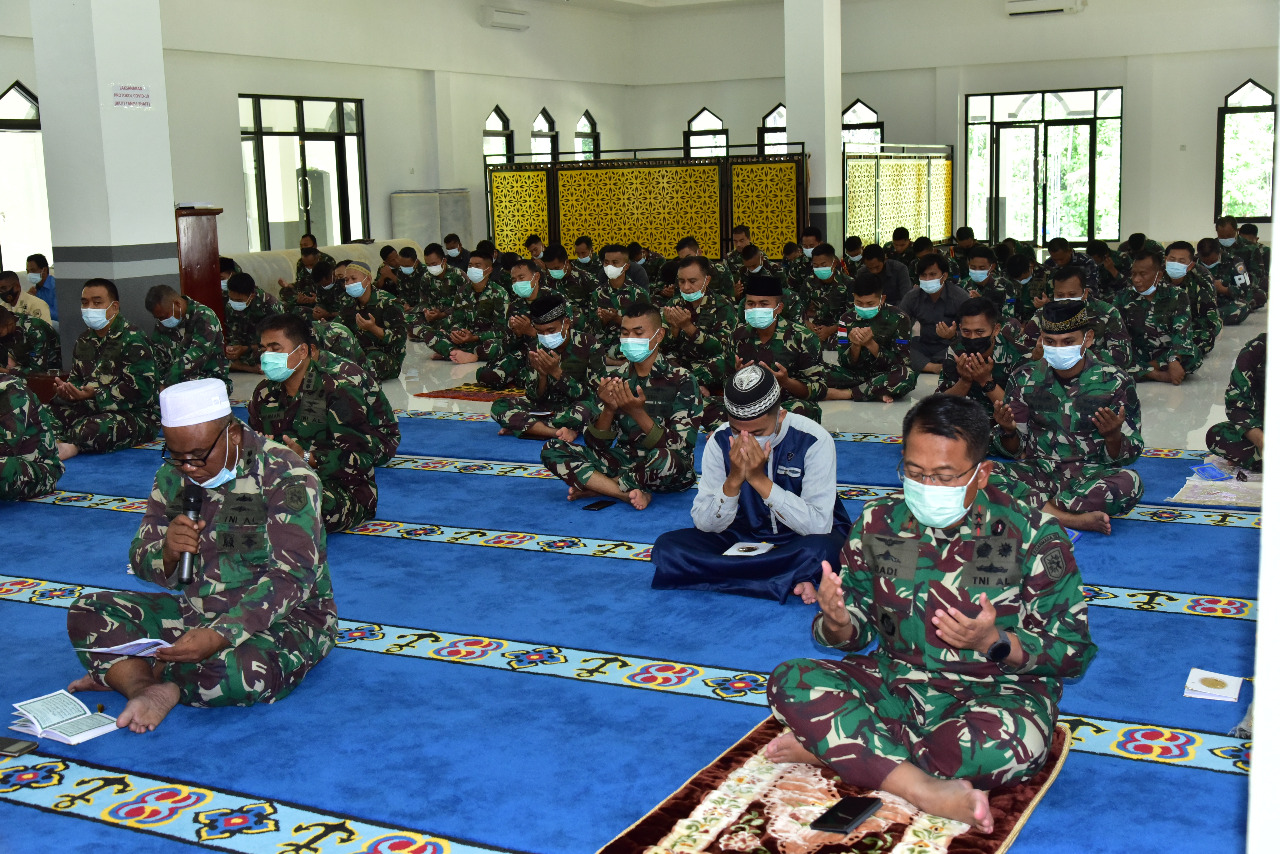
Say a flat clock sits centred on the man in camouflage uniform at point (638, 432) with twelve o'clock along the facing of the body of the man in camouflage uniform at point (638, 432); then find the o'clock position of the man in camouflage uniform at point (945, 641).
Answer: the man in camouflage uniform at point (945, 641) is roughly at 10 o'clock from the man in camouflage uniform at point (638, 432).

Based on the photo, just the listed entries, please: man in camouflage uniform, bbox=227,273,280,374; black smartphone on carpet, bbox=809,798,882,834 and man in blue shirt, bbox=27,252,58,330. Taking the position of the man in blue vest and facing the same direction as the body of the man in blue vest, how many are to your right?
2

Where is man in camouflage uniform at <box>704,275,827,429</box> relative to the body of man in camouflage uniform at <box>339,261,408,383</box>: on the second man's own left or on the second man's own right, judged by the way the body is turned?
on the second man's own left

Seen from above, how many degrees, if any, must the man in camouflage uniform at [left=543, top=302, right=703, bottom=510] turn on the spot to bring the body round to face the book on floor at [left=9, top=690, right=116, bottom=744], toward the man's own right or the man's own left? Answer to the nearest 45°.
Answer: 0° — they already face it

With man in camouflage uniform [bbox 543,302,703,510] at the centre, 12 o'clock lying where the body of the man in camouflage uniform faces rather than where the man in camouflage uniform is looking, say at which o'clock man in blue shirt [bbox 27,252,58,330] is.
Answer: The man in blue shirt is roughly at 3 o'clock from the man in camouflage uniform.

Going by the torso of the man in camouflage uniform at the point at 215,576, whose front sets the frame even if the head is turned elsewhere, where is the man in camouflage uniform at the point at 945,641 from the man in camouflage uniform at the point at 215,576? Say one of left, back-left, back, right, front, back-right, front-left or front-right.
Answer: left

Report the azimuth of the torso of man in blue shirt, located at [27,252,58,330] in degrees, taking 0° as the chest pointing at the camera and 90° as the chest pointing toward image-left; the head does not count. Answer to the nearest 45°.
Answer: approximately 45°

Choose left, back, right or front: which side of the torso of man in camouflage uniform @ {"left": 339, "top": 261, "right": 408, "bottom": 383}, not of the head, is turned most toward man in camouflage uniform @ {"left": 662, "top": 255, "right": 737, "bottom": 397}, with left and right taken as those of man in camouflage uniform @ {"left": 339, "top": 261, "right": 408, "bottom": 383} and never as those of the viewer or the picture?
left

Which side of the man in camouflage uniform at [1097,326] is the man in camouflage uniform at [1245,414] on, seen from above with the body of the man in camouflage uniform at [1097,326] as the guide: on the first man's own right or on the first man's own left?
on the first man's own left

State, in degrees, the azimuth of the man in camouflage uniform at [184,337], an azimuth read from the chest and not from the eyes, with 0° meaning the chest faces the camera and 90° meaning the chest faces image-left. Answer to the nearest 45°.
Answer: approximately 45°
